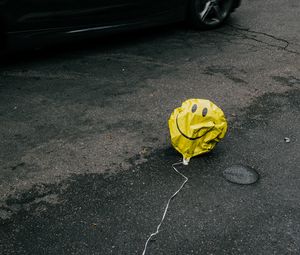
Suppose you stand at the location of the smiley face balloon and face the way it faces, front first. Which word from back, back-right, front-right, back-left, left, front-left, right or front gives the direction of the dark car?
back-right

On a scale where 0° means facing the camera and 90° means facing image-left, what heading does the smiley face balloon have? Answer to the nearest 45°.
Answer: approximately 0°
